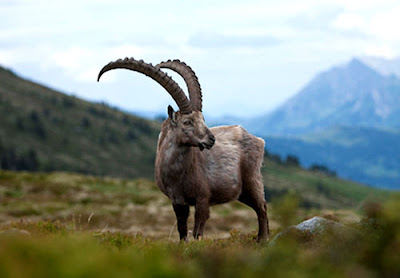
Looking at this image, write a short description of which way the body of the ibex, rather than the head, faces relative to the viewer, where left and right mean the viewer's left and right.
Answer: facing the viewer and to the left of the viewer
